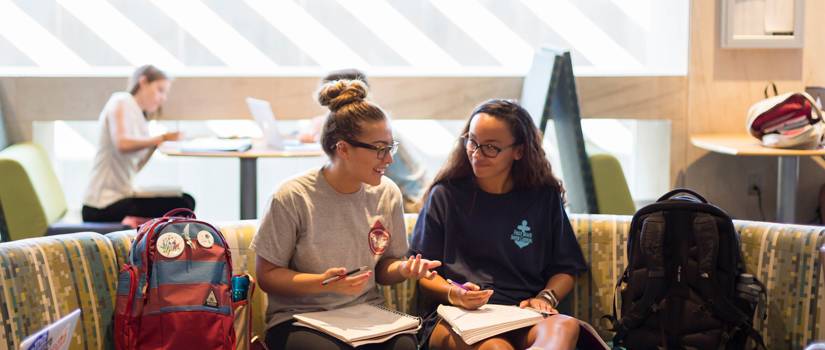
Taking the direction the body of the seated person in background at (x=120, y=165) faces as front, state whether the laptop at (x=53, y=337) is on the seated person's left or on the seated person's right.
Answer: on the seated person's right

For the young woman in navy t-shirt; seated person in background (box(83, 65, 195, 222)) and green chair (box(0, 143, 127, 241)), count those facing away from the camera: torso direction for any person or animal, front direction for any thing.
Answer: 0

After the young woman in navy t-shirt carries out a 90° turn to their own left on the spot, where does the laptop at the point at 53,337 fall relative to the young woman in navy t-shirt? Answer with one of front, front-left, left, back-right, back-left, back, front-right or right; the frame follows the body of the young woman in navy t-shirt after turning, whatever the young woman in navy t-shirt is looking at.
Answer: back-right

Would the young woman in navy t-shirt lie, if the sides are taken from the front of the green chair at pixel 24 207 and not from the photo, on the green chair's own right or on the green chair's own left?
on the green chair's own right

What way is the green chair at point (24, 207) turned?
to the viewer's right

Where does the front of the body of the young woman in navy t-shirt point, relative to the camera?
toward the camera

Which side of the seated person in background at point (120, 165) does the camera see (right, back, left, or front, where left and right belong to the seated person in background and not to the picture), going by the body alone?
right

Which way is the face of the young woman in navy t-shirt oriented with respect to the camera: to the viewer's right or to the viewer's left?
to the viewer's left

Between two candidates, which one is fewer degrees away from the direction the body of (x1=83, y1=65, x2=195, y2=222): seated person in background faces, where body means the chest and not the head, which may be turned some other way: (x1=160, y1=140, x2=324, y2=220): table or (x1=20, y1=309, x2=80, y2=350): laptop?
the table
